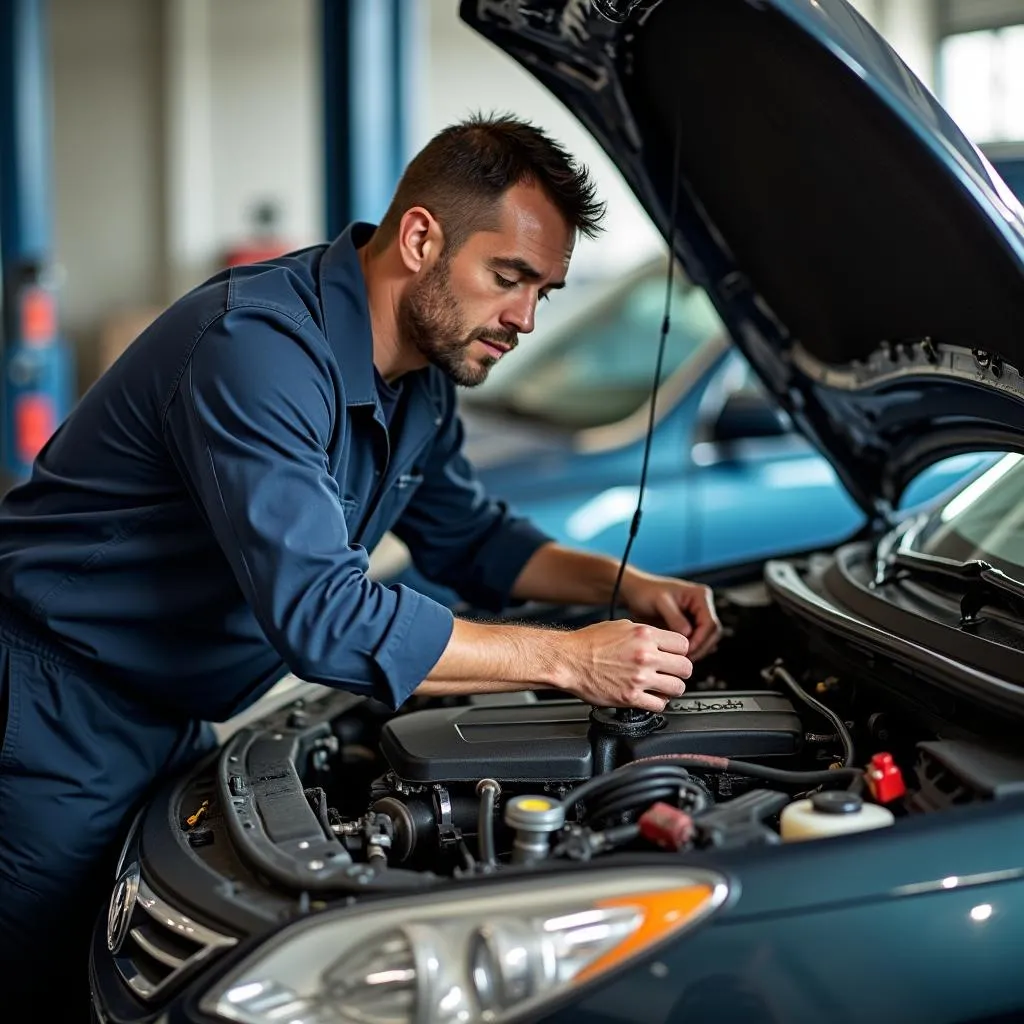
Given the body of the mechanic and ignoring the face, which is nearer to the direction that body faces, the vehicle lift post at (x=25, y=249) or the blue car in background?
the blue car in background

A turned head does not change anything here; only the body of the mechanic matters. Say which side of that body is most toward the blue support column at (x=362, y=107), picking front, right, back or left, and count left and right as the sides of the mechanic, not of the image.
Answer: left

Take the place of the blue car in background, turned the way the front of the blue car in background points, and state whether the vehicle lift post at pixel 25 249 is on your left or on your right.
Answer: on your right

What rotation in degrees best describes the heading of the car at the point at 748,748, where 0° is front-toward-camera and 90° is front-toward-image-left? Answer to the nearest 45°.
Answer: approximately 45°

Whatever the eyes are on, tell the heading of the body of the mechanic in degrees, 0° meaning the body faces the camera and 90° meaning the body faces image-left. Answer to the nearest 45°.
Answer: approximately 270°

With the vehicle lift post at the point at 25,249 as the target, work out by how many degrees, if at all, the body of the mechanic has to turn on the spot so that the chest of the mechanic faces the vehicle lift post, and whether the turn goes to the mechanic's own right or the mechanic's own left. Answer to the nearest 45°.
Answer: approximately 90° to the mechanic's own left
